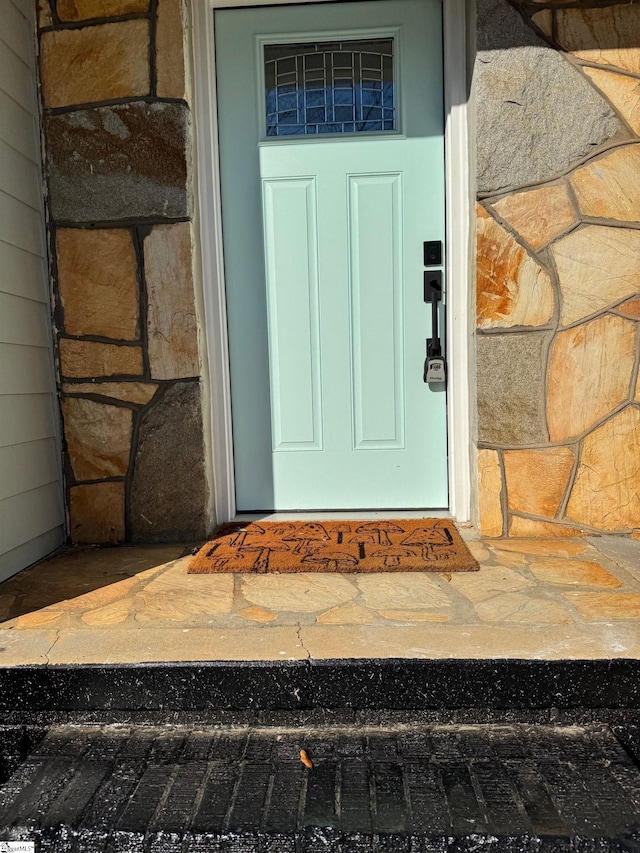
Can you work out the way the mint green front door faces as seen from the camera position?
facing the viewer

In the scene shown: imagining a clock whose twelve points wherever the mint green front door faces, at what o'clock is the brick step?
The brick step is roughly at 12 o'clock from the mint green front door.
